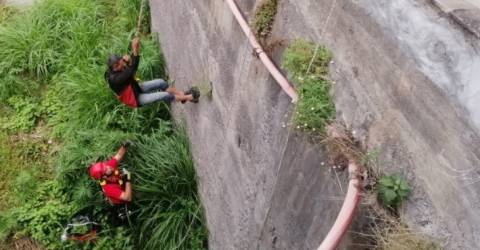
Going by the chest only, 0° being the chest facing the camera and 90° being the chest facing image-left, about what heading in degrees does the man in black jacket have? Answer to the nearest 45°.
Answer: approximately 270°

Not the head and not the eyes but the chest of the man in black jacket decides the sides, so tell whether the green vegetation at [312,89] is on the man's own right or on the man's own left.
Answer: on the man's own right
